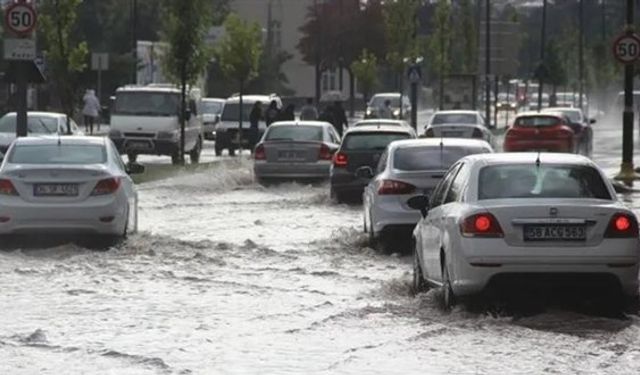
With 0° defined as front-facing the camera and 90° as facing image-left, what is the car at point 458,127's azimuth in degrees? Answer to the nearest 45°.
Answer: approximately 180°

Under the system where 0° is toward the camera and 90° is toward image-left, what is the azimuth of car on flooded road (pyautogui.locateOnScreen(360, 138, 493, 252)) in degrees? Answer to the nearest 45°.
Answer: approximately 180°

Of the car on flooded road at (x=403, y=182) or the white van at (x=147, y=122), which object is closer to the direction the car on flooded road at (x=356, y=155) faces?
the white van

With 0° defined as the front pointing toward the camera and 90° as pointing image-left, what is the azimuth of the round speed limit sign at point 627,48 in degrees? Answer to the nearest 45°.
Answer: approximately 0°

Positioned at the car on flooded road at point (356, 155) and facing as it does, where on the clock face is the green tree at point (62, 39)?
The green tree is roughly at 11 o'clock from the car on flooded road.

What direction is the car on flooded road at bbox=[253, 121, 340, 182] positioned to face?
away from the camera

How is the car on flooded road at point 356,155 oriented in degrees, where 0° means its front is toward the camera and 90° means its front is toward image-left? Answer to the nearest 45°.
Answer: approximately 180°

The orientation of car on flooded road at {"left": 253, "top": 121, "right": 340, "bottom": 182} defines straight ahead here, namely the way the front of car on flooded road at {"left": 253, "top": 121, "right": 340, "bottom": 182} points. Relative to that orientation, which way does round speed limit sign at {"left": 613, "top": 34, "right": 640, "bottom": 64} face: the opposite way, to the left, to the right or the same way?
the opposite way

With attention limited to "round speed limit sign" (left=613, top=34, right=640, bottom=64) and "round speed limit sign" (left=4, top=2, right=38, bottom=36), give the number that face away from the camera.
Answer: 0

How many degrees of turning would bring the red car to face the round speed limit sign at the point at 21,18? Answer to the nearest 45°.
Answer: approximately 135° to its left

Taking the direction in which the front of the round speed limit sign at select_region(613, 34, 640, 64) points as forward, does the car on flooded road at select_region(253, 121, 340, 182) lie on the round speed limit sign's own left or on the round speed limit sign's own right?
on the round speed limit sign's own right

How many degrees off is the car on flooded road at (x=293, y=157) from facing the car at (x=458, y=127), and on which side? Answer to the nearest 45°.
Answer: approximately 45° to its right

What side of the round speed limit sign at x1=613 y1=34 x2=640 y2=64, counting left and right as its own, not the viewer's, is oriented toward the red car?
back
